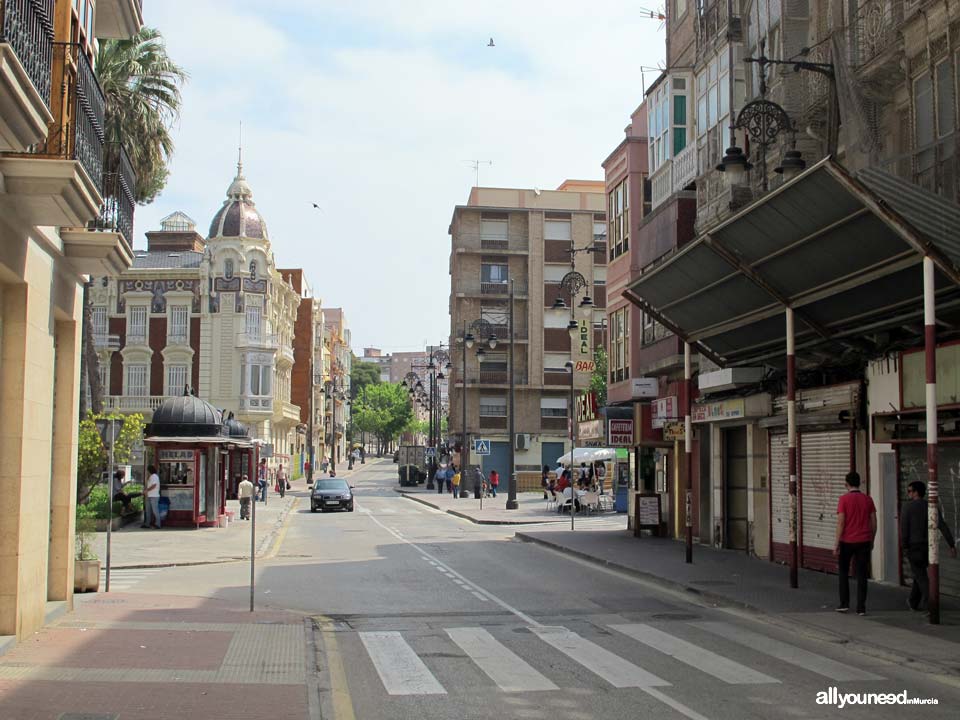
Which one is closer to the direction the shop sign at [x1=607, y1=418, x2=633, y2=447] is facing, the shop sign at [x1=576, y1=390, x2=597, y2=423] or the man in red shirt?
the man in red shirt

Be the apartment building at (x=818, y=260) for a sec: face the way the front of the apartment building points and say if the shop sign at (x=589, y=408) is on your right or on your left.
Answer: on your right
